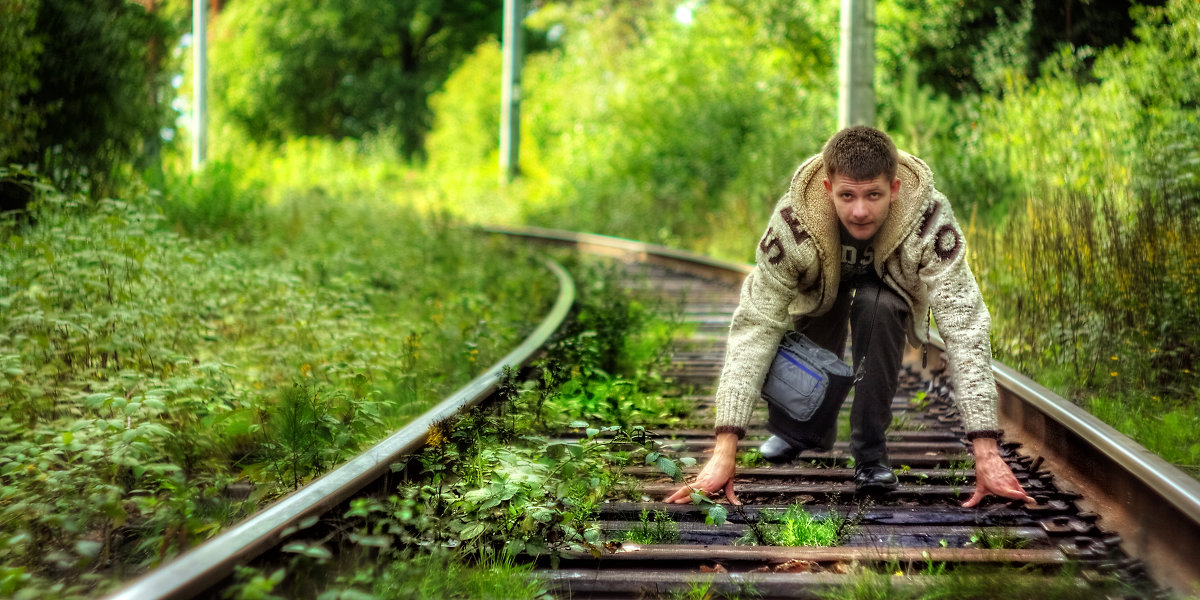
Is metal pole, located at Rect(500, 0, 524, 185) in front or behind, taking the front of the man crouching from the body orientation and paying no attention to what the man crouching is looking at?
behind

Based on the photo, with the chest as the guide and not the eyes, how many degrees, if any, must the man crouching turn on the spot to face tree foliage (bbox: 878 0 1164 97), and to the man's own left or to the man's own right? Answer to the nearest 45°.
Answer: approximately 180°

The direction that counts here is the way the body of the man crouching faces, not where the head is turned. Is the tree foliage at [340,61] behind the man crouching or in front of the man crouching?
behind

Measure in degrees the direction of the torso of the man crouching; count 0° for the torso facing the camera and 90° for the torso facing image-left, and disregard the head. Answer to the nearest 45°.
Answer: approximately 0°

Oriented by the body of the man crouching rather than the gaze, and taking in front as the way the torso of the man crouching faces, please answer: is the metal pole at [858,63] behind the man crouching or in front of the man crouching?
behind

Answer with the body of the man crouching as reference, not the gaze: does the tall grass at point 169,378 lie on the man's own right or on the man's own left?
on the man's own right
